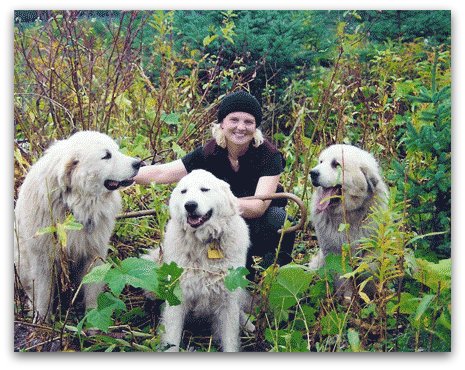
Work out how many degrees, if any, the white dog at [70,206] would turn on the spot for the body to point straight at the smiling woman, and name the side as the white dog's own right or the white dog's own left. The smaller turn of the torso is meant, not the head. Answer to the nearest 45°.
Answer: approximately 45° to the white dog's own left

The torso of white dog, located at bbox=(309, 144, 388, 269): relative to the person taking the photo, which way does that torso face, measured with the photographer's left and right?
facing the viewer and to the left of the viewer

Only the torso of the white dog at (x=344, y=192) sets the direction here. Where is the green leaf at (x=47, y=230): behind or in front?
in front

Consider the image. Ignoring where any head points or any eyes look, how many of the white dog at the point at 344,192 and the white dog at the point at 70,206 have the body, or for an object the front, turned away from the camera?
0

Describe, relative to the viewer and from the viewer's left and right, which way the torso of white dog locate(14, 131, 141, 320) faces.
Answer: facing the viewer and to the right of the viewer

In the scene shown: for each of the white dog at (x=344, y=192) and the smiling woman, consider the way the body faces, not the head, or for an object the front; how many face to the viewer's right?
0

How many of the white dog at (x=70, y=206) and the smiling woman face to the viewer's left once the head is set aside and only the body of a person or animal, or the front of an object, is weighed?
0

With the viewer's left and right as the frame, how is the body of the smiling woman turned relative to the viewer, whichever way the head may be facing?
facing the viewer

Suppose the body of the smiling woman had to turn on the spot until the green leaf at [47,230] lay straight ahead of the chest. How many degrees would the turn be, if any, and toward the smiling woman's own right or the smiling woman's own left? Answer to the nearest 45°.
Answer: approximately 45° to the smiling woman's own right

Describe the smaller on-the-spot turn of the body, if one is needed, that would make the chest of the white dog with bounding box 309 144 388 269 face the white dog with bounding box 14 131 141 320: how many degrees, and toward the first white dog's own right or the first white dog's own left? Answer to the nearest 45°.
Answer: approximately 45° to the first white dog's own right

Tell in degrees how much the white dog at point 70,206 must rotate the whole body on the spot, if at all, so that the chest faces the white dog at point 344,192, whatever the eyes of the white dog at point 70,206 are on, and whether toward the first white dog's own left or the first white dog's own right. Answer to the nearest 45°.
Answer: approximately 45° to the first white dog's own left
